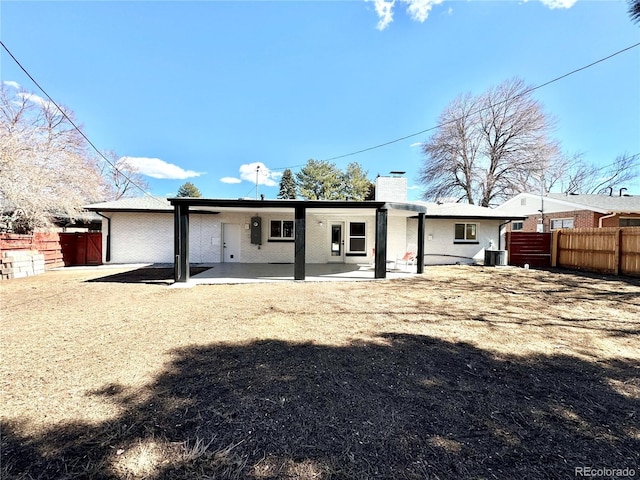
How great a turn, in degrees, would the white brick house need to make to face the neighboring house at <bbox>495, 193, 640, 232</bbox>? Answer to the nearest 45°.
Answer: approximately 90° to its right

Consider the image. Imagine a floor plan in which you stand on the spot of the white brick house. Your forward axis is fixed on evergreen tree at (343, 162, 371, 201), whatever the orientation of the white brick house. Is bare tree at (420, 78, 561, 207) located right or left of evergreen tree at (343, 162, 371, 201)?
right

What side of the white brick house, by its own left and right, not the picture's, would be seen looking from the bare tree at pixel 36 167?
left

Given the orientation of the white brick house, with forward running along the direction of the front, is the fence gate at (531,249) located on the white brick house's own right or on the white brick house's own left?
on the white brick house's own right

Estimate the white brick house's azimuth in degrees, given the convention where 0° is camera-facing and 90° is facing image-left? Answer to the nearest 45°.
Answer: approximately 180°

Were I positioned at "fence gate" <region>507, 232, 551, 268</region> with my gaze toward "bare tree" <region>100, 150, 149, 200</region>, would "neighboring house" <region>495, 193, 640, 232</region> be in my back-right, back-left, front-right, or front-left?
back-right

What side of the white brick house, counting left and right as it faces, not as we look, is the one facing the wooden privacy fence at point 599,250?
right

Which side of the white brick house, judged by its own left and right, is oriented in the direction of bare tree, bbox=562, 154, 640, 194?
right

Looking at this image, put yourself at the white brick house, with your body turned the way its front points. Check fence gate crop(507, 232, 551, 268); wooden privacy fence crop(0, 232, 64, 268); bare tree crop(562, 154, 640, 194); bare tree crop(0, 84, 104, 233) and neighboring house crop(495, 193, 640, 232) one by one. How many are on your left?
2

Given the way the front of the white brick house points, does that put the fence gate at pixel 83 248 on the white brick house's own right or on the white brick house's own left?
on the white brick house's own left

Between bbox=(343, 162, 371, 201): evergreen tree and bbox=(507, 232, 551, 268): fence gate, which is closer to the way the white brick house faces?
the evergreen tree

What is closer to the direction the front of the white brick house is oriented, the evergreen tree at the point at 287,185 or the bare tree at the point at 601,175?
the evergreen tree
